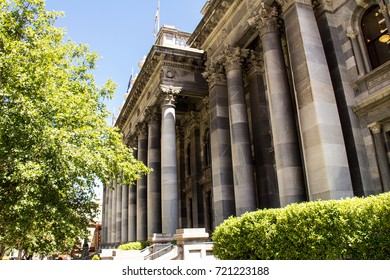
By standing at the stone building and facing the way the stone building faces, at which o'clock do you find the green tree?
The green tree is roughly at 1 o'clock from the stone building.

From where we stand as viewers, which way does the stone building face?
facing the viewer and to the left of the viewer

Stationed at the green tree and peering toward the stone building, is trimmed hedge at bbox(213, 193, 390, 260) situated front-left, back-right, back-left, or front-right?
front-right
